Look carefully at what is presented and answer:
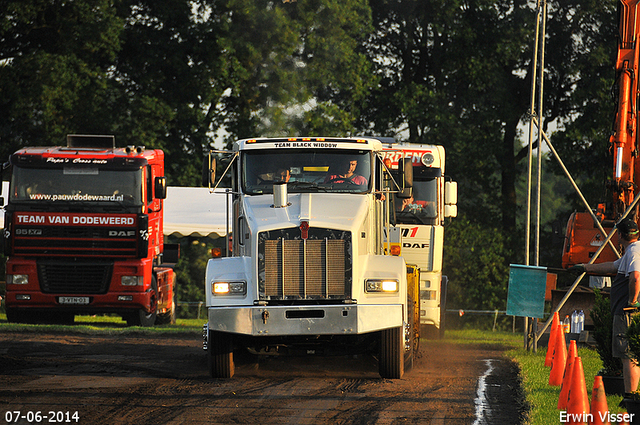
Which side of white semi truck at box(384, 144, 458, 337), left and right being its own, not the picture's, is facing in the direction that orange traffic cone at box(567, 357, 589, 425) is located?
front

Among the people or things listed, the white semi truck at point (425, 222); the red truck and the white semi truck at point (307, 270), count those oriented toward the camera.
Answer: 3

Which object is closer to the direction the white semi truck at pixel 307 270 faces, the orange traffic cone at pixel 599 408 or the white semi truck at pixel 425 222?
the orange traffic cone

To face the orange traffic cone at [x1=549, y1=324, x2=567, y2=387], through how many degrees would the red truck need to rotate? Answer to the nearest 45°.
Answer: approximately 45° to its left

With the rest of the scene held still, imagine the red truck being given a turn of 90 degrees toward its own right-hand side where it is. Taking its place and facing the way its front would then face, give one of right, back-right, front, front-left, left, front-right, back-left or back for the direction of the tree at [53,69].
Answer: right

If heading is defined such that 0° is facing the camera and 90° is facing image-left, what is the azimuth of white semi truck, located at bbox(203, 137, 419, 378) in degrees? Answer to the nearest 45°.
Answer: approximately 0°

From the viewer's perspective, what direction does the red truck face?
toward the camera

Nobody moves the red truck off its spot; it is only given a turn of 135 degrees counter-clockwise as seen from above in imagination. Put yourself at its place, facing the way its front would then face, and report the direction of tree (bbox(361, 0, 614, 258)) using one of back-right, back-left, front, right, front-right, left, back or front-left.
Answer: front

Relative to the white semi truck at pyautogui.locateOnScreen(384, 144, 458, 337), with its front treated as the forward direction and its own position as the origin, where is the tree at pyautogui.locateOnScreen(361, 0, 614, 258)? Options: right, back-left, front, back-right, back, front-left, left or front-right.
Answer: back

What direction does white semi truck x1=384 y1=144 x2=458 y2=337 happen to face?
toward the camera
